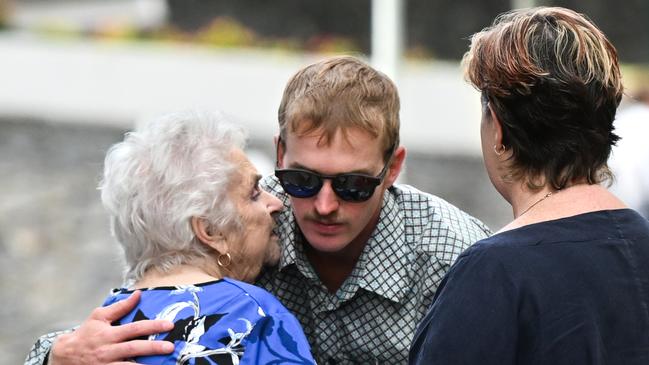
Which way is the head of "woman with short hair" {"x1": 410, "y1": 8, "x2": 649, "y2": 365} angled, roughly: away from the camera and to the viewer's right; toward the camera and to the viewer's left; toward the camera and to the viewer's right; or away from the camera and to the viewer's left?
away from the camera and to the viewer's left

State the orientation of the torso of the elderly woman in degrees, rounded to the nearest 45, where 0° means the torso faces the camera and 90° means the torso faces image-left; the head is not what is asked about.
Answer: approximately 225°

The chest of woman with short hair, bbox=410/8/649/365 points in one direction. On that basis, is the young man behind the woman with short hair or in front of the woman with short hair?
in front

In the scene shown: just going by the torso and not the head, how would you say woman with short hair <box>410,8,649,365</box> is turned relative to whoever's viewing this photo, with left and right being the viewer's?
facing away from the viewer and to the left of the viewer
